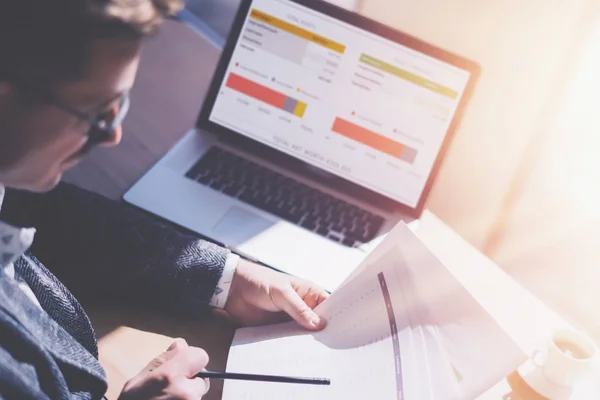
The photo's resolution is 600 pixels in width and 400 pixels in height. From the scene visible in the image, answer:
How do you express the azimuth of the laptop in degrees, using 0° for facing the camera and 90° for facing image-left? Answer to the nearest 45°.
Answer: approximately 45°

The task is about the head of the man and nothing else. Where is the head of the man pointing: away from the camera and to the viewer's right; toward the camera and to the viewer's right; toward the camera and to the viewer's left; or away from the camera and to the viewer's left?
away from the camera and to the viewer's right
